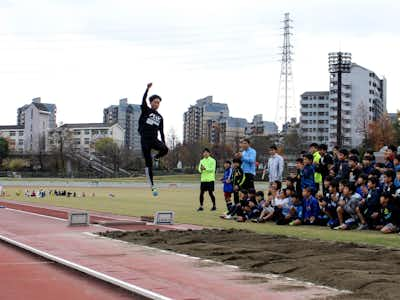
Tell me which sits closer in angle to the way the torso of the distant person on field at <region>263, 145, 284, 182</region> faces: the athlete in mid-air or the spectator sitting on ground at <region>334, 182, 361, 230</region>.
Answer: the athlete in mid-air

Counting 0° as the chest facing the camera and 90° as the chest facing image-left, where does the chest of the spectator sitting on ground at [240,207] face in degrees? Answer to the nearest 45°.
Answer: approximately 45°

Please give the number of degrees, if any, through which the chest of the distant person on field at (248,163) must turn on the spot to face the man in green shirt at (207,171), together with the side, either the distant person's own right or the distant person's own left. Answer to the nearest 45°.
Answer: approximately 90° to the distant person's own right

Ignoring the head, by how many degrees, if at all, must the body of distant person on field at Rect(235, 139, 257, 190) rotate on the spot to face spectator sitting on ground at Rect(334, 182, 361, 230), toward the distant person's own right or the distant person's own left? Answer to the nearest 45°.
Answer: approximately 90° to the distant person's own left

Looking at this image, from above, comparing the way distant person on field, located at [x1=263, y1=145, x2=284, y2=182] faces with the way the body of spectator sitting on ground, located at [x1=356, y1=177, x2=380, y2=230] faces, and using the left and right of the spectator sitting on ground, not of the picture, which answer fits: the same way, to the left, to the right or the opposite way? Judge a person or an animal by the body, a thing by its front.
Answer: the same way

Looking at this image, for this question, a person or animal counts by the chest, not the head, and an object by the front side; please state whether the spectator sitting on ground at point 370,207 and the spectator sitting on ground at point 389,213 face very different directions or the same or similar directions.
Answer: same or similar directions

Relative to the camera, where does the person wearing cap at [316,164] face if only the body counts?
to the viewer's left

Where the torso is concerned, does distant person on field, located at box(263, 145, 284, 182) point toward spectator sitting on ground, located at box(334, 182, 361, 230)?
no

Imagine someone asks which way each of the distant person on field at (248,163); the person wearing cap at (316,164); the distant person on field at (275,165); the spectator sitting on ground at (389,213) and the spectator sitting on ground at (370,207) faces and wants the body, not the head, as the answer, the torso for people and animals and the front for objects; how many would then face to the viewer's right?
0

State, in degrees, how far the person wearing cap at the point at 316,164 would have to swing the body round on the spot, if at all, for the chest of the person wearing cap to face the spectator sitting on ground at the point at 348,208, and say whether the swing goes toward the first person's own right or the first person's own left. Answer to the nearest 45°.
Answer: approximately 90° to the first person's own left
